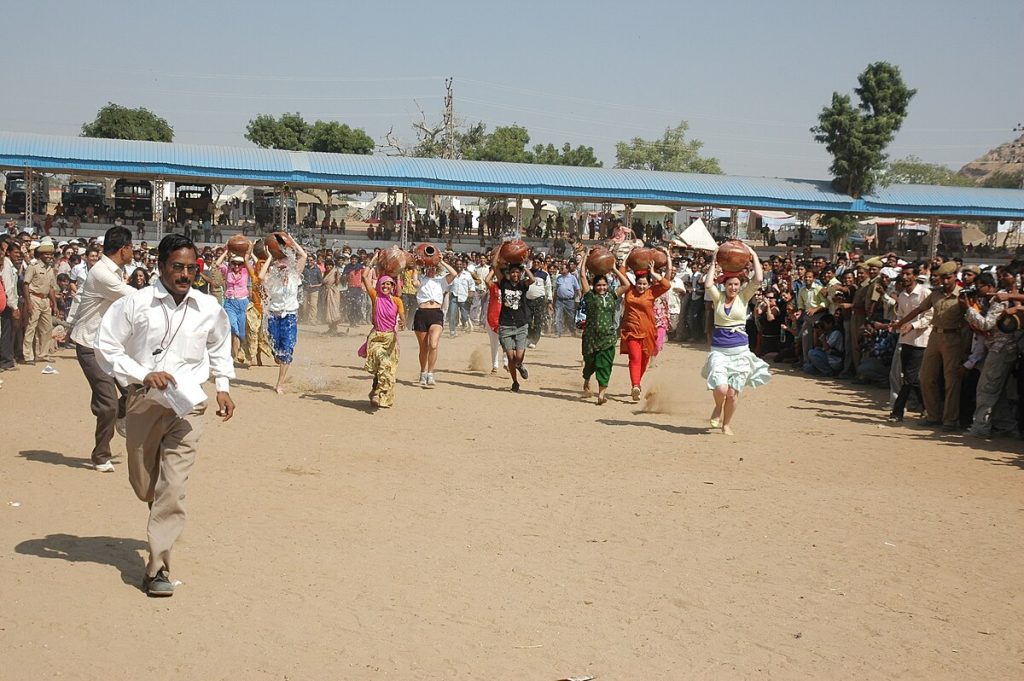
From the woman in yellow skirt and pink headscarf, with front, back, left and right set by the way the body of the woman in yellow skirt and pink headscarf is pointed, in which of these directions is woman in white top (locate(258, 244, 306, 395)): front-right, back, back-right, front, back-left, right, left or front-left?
back-right

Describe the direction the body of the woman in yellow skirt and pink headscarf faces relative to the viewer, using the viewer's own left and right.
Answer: facing the viewer

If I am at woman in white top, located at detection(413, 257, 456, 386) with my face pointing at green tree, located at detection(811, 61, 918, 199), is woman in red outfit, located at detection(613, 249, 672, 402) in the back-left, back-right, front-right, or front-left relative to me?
front-right

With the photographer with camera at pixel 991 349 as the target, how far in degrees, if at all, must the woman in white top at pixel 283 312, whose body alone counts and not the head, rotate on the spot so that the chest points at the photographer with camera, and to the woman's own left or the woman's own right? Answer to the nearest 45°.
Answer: approximately 45° to the woman's own left

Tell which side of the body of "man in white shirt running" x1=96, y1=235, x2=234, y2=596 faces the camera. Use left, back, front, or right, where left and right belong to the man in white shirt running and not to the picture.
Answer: front

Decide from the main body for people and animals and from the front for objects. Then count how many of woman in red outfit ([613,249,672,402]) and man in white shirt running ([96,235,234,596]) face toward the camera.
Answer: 2

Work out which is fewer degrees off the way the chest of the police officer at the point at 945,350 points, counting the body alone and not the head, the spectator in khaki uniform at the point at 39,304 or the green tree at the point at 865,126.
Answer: the spectator in khaki uniform

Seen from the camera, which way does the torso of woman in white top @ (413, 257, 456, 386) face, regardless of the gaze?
toward the camera

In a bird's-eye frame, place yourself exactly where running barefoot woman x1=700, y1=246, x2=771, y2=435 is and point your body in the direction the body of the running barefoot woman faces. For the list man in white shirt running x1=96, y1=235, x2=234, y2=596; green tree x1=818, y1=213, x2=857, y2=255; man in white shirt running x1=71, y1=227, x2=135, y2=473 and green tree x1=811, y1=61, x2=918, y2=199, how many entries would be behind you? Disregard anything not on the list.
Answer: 2

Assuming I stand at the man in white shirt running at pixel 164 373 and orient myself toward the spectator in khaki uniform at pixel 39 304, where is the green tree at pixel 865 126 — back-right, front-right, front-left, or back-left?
front-right

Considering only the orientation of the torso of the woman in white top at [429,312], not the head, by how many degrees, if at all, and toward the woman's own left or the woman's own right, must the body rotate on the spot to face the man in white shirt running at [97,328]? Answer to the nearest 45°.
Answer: approximately 45° to the woman's own right

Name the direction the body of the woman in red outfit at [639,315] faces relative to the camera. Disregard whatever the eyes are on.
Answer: toward the camera
